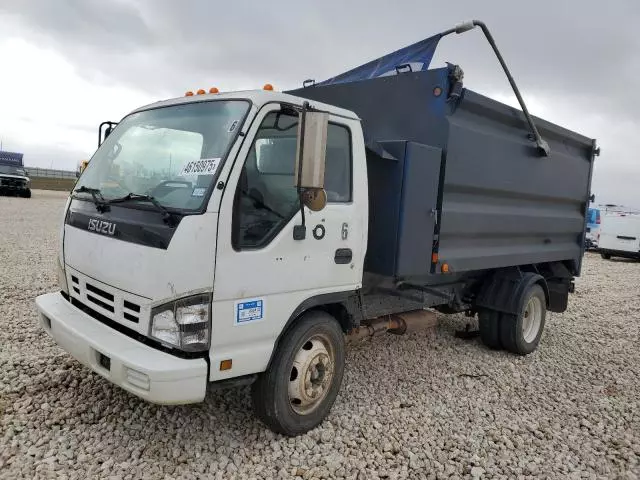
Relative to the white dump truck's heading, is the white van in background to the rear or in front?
to the rear

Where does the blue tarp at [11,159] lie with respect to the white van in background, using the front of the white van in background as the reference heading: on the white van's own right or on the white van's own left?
on the white van's own left

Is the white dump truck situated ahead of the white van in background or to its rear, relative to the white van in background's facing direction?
to the rear

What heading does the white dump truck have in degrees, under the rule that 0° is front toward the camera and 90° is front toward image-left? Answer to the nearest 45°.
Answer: approximately 45°
